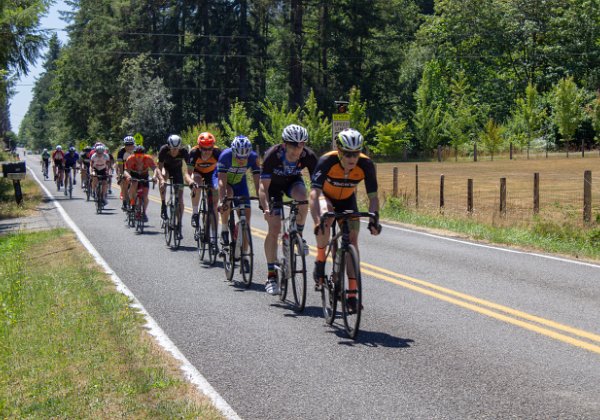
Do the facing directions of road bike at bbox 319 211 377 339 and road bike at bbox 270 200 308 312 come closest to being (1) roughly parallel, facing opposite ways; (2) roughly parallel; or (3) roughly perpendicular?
roughly parallel

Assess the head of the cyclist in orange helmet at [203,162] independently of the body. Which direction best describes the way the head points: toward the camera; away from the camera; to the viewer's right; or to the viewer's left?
toward the camera

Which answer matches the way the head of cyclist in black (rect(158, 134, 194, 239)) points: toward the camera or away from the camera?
toward the camera

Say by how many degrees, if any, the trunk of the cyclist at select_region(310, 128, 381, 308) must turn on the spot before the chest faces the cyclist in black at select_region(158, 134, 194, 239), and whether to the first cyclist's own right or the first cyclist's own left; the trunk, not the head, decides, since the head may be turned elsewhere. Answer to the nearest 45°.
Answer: approximately 135° to the first cyclist's own right

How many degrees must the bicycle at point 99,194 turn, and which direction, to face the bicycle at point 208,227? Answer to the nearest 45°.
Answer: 0° — it already faces it

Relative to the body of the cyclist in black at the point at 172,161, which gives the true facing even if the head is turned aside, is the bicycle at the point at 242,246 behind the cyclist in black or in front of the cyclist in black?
in front

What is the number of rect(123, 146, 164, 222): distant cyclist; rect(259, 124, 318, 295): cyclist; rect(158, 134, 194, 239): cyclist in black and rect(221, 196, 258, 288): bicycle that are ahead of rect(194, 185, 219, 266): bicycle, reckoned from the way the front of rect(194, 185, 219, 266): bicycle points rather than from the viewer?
2

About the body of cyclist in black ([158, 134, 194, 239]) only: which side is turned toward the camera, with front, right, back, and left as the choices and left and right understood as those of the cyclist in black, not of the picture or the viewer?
front

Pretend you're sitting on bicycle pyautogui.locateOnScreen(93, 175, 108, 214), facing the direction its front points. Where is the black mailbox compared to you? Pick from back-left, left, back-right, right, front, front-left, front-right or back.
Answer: back-right

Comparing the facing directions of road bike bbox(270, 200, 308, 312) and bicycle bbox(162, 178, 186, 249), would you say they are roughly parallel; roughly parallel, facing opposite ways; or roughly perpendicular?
roughly parallel

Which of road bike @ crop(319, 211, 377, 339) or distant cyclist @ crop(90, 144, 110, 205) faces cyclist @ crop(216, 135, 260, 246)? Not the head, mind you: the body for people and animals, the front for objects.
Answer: the distant cyclist

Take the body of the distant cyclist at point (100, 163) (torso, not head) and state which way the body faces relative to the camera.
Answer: toward the camera

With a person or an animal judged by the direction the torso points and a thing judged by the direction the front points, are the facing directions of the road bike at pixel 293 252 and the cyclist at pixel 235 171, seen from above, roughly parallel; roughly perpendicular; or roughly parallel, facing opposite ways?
roughly parallel

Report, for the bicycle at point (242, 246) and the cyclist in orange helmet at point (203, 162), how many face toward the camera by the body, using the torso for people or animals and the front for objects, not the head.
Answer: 2

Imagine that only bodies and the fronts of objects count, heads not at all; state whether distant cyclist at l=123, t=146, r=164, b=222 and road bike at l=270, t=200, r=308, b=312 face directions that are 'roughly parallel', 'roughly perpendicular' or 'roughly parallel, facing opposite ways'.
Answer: roughly parallel

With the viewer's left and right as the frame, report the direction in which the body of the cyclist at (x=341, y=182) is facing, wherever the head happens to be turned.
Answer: facing the viewer

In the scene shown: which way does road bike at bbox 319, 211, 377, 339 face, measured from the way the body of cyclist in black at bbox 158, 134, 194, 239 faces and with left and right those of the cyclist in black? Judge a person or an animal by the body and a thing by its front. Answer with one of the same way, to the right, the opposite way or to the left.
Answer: the same way

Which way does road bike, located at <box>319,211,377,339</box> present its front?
toward the camera

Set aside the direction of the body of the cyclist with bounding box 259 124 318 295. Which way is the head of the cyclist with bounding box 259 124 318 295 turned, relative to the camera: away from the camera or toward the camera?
toward the camera
